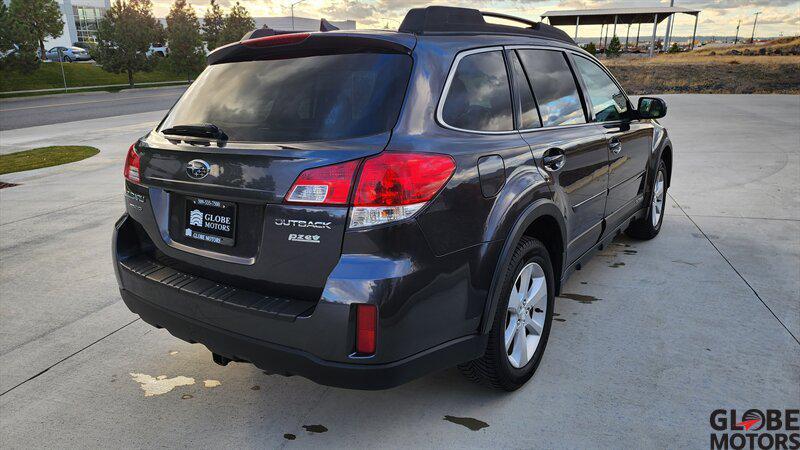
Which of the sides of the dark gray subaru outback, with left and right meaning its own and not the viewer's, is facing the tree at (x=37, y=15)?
left

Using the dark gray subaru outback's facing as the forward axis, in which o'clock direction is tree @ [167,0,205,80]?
The tree is roughly at 10 o'clock from the dark gray subaru outback.

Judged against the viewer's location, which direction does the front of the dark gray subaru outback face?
facing away from the viewer and to the right of the viewer

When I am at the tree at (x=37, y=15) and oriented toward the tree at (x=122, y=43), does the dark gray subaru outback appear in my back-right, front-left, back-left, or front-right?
front-right

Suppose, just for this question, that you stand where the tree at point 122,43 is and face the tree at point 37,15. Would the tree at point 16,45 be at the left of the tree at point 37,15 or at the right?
left

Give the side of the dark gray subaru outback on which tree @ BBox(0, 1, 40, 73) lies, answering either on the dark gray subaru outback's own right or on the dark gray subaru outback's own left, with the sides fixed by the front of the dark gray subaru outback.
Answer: on the dark gray subaru outback's own left

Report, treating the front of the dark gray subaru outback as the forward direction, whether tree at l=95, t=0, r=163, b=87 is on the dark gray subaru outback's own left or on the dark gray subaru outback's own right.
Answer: on the dark gray subaru outback's own left
